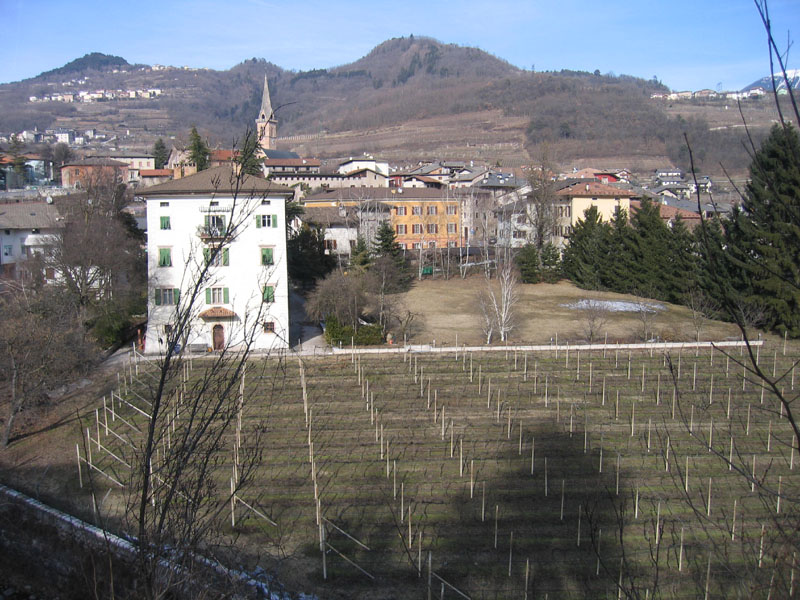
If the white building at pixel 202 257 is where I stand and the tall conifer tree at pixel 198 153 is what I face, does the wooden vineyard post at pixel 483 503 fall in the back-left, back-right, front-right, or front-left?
back-right

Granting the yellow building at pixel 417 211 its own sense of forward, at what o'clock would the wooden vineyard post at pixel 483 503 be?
The wooden vineyard post is roughly at 12 o'clock from the yellow building.

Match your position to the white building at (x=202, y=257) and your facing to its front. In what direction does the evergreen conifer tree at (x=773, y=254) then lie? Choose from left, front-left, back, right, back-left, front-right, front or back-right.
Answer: left

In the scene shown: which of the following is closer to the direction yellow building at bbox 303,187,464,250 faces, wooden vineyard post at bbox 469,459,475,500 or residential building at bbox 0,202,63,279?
the wooden vineyard post

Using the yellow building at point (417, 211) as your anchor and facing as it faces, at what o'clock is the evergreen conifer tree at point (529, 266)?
The evergreen conifer tree is roughly at 11 o'clock from the yellow building.

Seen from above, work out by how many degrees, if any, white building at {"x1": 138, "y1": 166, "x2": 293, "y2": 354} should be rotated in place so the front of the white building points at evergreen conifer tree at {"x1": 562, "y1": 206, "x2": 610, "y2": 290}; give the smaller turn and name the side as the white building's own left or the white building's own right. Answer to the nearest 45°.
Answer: approximately 135° to the white building's own left

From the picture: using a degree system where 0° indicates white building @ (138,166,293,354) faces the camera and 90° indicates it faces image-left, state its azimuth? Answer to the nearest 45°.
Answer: approximately 0°

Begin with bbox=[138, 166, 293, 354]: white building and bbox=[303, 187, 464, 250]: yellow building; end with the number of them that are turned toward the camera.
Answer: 2

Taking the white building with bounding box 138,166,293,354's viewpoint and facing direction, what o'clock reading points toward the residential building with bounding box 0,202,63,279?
The residential building is roughly at 5 o'clock from the white building.

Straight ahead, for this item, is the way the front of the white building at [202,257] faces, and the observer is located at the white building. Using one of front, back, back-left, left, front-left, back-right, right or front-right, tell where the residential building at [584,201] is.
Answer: back-left

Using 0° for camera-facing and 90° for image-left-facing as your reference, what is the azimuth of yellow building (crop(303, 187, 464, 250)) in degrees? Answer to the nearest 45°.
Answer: approximately 0°
